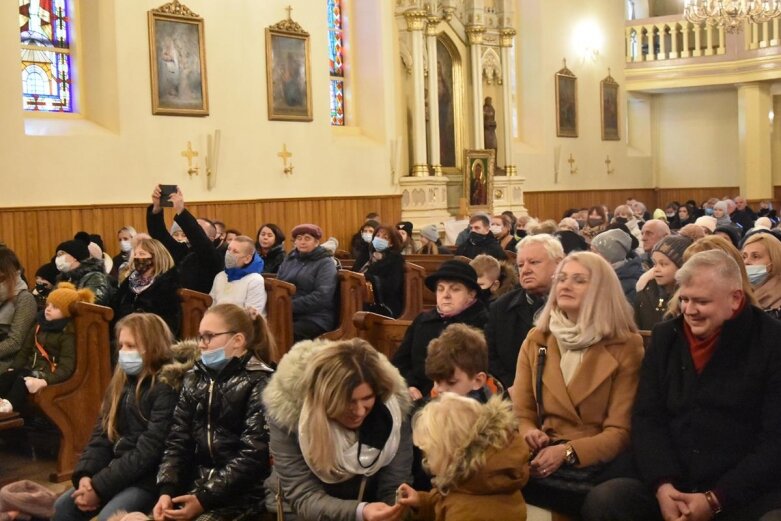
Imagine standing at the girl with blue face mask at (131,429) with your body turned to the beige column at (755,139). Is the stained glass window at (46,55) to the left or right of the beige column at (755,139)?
left

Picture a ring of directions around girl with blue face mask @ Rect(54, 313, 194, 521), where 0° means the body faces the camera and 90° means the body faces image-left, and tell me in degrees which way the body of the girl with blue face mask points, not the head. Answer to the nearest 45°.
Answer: approximately 45°

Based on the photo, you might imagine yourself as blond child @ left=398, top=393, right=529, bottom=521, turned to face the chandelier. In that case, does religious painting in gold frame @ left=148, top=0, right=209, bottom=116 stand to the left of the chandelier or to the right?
left

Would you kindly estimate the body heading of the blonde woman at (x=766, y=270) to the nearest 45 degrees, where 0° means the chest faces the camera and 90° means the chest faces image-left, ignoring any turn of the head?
approximately 45°

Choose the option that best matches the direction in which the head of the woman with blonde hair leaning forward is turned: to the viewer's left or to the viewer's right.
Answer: to the viewer's right

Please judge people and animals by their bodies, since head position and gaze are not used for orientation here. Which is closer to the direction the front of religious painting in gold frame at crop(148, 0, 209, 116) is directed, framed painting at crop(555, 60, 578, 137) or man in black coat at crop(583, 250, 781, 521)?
the man in black coat
